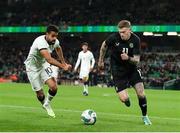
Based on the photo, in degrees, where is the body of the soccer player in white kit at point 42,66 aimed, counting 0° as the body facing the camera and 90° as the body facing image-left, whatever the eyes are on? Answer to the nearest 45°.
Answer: approximately 315°
